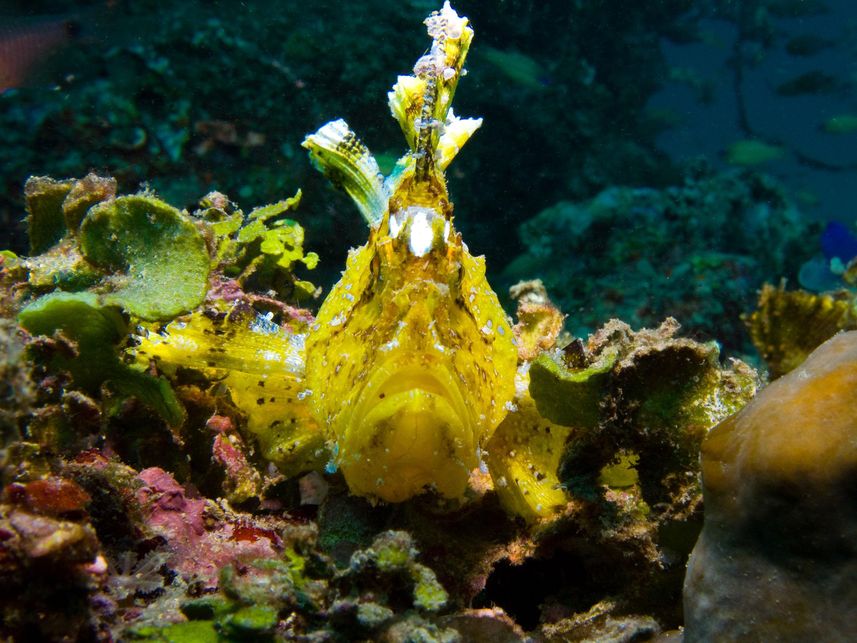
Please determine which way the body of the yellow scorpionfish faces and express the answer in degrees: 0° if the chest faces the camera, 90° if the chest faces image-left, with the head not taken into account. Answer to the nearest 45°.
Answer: approximately 0°
